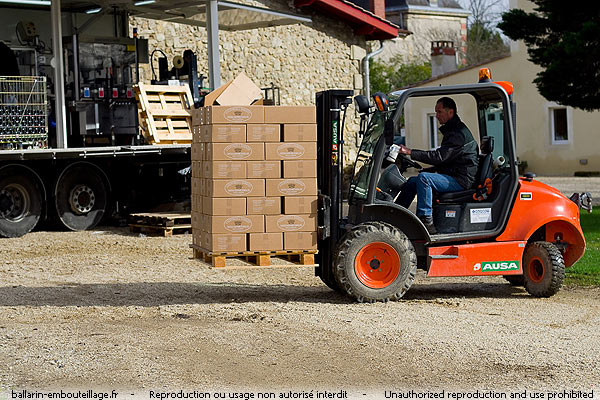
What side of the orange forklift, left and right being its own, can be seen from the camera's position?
left

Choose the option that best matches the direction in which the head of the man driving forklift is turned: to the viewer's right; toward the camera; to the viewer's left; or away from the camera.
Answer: to the viewer's left

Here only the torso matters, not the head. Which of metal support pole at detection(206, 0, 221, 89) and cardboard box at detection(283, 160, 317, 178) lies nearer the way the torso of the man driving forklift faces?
the cardboard box

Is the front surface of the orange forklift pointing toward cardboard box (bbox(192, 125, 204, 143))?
yes

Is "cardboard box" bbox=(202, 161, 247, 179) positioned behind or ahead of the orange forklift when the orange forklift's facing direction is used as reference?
ahead

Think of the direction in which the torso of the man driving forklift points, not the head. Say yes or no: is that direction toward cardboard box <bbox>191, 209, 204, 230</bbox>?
yes

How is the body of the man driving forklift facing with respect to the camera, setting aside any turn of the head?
to the viewer's left

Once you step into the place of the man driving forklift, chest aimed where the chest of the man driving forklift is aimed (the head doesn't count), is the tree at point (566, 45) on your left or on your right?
on your right

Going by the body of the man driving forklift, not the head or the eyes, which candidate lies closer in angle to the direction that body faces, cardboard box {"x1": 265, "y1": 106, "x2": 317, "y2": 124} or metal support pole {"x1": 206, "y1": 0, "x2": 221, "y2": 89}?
the cardboard box

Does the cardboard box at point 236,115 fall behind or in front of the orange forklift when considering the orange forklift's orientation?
in front

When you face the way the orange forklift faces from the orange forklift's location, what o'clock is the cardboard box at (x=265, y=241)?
The cardboard box is roughly at 11 o'clock from the orange forklift.
